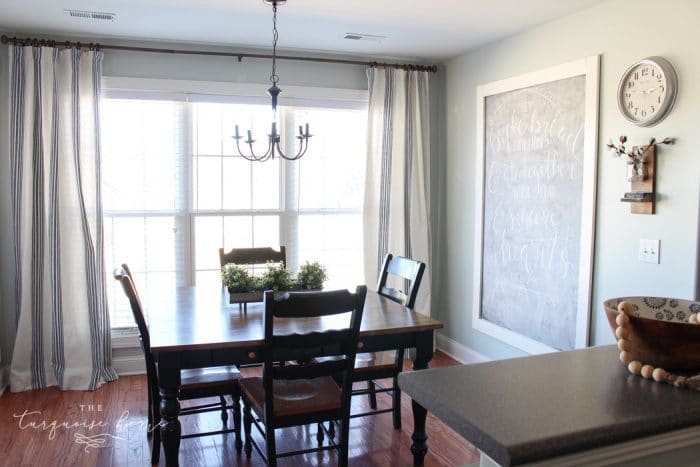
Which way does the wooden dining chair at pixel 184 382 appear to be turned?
to the viewer's right

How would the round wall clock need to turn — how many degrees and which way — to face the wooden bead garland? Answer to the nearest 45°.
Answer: approximately 45° to its left

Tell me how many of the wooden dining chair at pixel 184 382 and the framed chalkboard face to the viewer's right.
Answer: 1

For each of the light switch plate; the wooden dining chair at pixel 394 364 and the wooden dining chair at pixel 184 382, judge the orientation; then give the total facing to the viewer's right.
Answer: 1

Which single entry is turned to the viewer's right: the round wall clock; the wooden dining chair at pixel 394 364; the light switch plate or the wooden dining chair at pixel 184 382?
the wooden dining chair at pixel 184 382

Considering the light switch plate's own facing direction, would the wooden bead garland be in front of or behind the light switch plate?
in front

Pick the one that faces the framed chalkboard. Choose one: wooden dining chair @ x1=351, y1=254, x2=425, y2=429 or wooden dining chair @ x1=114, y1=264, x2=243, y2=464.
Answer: wooden dining chair @ x1=114, y1=264, x2=243, y2=464

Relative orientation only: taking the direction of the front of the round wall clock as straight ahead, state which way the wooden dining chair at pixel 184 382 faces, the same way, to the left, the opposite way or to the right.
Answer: the opposite way

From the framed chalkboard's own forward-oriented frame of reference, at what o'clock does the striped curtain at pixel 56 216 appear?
The striped curtain is roughly at 1 o'clock from the framed chalkboard.

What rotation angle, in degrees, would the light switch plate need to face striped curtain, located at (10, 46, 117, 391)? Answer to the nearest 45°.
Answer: approximately 45° to its right

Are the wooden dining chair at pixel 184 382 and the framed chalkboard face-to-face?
yes
